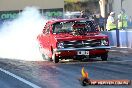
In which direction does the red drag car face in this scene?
toward the camera

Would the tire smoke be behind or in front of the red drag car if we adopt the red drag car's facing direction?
behind

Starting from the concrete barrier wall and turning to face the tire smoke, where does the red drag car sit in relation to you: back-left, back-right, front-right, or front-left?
front-left
